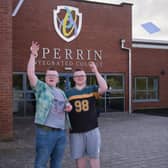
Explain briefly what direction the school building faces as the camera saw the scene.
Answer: facing the viewer

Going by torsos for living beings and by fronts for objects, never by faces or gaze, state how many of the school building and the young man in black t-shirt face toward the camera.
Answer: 2

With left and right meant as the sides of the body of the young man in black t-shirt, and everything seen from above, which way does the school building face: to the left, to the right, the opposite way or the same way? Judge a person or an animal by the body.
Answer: the same way

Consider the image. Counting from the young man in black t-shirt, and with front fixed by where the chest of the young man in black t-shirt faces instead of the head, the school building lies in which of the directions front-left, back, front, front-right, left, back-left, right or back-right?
back

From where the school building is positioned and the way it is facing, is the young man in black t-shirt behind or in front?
in front
